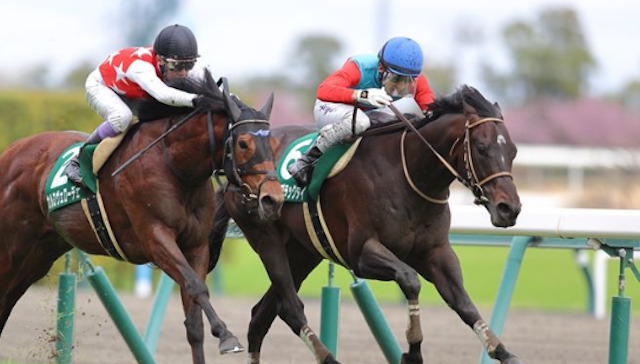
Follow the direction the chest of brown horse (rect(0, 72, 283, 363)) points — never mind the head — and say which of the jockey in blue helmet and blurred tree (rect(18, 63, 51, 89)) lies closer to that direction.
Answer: the jockey in blue helmet

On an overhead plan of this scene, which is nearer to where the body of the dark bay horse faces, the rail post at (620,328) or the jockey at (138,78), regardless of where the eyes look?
the rail post

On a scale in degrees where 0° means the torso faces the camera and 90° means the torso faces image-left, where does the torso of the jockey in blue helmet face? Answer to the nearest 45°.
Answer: approximately 315°

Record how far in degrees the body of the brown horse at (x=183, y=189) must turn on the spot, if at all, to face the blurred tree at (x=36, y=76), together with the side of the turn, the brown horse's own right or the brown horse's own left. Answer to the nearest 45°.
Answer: approximately 135° to the brown horse's own left

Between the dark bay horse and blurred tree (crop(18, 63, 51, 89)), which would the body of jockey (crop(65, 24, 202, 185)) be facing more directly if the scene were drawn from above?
the dark bay horse

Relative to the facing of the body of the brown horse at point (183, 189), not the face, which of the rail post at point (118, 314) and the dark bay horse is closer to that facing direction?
the dark bay horse

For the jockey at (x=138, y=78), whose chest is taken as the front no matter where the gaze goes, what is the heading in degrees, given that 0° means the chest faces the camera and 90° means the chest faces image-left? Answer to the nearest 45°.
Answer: approximately 315°

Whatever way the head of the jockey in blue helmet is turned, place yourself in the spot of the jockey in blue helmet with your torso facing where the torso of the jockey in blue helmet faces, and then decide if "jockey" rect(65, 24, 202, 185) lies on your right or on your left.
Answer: on your right

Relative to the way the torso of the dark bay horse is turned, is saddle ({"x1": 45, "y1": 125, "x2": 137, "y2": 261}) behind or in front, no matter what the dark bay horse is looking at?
behind
